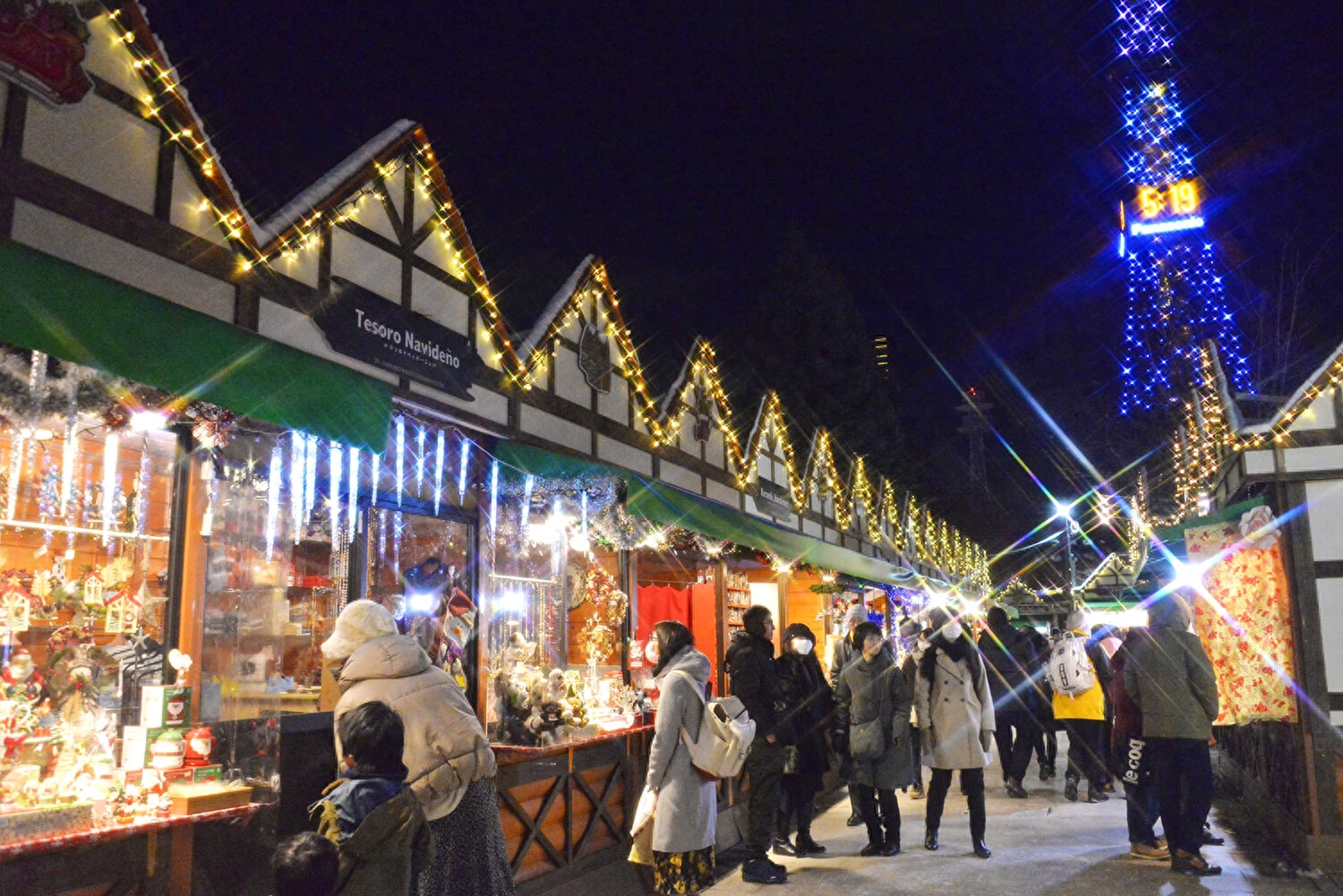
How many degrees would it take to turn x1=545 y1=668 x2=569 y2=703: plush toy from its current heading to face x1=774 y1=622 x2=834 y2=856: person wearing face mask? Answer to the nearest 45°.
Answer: approximately 90° to its left

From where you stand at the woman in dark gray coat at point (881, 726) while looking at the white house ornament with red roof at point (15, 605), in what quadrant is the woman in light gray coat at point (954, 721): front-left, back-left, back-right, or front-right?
back-left

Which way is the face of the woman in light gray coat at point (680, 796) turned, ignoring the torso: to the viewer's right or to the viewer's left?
to the viewer's left

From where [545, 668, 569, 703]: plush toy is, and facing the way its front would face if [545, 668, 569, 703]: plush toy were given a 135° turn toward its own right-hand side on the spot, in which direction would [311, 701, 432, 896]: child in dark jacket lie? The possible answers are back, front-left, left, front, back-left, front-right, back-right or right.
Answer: left

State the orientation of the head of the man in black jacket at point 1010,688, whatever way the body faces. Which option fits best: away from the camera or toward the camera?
away from the camera

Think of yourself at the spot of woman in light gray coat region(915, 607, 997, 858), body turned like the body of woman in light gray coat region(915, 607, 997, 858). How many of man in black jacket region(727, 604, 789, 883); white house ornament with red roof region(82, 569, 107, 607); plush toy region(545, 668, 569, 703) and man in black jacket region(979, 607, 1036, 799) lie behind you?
1

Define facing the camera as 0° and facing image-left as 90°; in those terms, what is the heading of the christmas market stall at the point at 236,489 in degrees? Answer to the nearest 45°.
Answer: approximately 315°

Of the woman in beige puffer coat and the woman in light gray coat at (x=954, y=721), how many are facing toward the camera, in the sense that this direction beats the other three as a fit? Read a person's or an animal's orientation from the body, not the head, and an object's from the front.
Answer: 1
